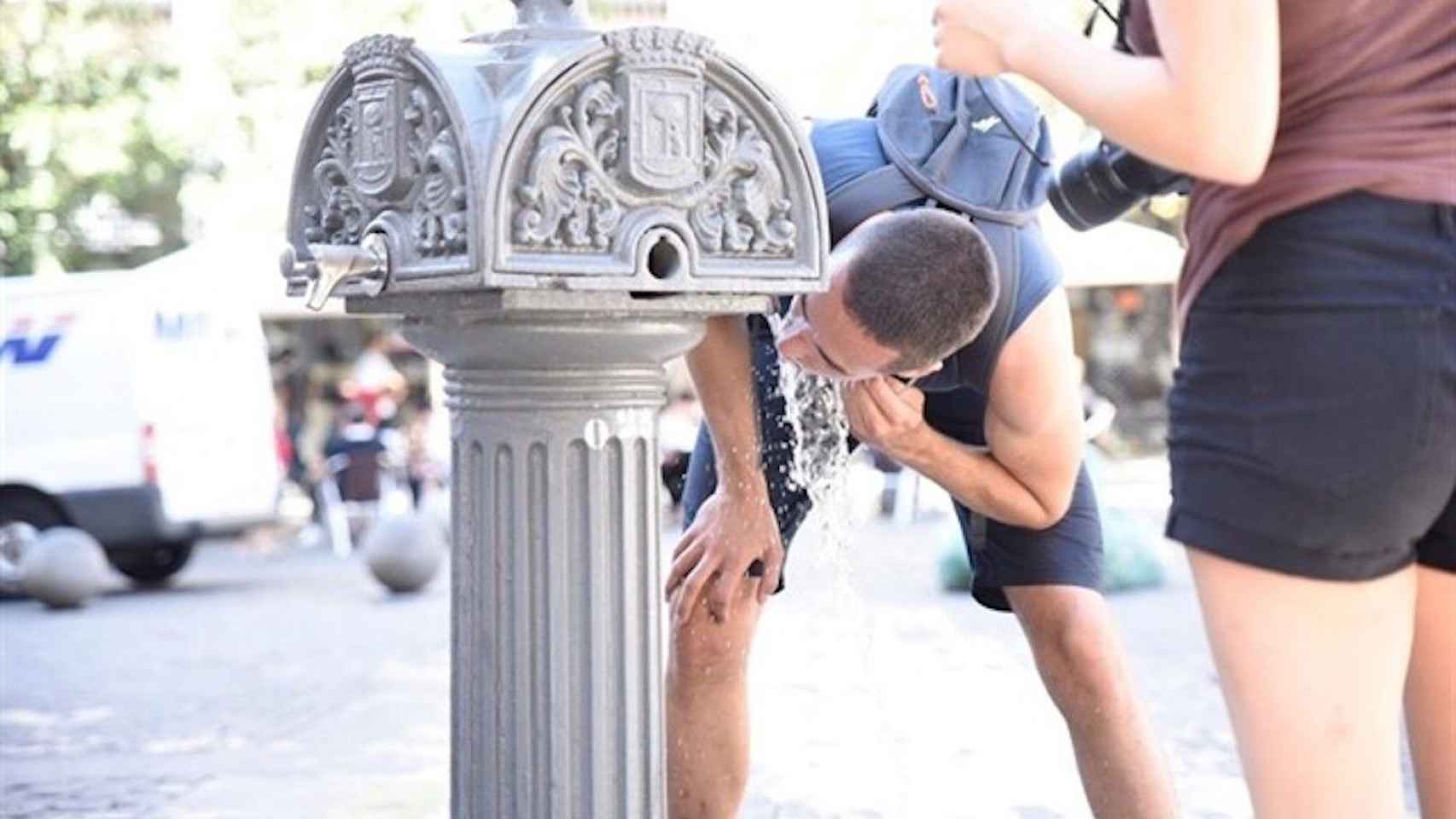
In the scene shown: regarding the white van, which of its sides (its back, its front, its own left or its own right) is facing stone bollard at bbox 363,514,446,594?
back

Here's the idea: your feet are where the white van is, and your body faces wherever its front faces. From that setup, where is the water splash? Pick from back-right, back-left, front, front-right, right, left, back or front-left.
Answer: back-left

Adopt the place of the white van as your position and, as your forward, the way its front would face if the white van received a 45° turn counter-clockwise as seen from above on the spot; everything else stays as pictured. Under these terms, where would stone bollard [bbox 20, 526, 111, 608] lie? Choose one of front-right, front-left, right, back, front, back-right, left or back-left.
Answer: left

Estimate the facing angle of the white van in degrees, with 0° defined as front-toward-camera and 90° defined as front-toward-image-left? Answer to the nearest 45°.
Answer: approximately 135°

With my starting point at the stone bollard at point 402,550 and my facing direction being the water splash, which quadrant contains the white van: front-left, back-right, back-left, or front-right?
back-right
